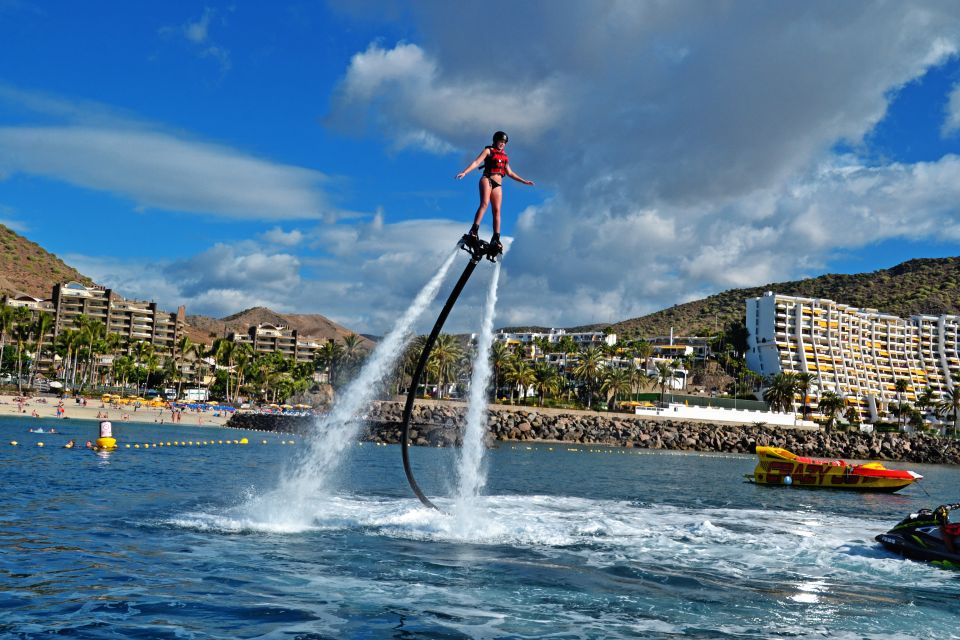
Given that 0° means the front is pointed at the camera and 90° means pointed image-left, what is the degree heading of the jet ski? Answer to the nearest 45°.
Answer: approximately 90°
